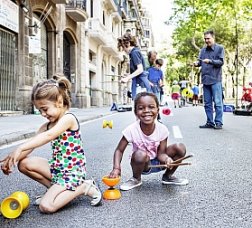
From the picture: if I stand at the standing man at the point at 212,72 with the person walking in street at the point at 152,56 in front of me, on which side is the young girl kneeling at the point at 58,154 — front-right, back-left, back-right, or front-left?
back-left

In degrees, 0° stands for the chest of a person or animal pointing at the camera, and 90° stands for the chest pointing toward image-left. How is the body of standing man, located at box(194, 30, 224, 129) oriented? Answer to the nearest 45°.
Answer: approximately 45°

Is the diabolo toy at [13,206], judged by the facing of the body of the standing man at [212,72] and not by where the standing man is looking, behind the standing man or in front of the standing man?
in front

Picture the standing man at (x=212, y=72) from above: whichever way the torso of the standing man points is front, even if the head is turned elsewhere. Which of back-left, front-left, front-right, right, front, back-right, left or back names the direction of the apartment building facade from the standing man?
right

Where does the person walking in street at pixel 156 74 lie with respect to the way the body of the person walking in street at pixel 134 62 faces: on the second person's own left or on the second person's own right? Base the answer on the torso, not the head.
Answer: on the second person's own right
